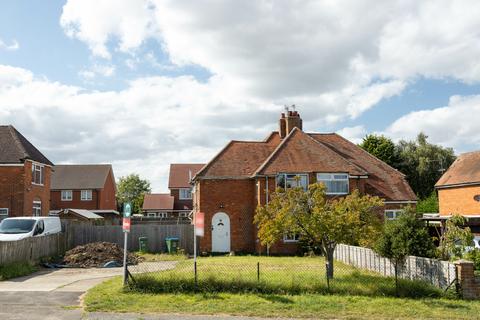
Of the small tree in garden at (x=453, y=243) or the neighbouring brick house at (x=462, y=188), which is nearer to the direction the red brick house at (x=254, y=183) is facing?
the small tree in garden

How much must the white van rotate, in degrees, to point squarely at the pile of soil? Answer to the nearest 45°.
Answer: approximately 135° to its left

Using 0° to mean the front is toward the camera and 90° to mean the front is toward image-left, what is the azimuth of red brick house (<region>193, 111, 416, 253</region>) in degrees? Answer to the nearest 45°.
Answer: approximately 0°

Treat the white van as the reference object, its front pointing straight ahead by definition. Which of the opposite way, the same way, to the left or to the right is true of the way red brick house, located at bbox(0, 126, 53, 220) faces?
to the left

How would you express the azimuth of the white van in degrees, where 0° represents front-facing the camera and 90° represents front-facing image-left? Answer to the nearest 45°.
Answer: approximately 45°

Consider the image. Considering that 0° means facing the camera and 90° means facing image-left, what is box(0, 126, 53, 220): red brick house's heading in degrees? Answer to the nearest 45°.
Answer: approximately 315°

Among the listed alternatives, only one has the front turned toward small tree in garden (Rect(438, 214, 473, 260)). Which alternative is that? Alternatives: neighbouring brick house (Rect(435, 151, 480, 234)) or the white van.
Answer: the neighbouring brick house
